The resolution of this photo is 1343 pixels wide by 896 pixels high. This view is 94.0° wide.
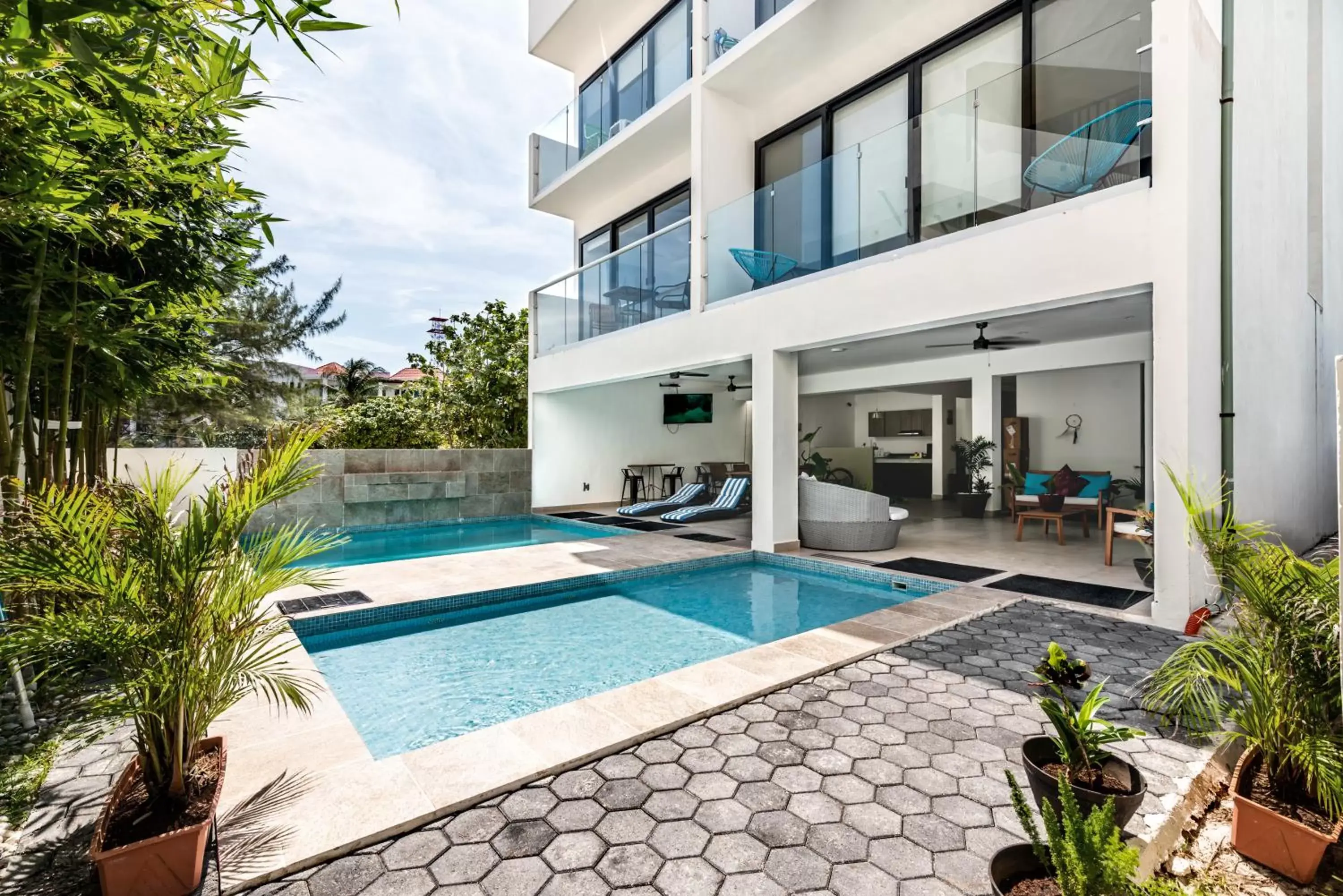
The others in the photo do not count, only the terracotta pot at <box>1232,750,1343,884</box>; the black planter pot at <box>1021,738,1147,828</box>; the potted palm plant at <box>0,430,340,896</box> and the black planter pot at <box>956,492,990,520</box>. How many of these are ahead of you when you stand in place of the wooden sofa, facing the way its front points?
3

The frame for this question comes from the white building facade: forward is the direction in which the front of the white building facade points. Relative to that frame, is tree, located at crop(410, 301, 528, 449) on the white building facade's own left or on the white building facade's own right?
on the white building facade's own right

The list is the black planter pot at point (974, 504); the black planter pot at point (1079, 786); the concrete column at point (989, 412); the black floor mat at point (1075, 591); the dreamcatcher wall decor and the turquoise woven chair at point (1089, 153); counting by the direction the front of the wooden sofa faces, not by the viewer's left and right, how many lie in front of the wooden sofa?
3

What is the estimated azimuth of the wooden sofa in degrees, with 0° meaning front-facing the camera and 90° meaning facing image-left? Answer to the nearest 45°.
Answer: approximately 0°

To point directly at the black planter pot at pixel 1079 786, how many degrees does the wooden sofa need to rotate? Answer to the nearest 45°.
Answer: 0° — it already faces it

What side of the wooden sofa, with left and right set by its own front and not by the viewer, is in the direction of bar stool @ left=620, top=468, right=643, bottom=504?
right

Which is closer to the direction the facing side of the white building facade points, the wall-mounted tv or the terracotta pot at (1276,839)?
the terracotta pot

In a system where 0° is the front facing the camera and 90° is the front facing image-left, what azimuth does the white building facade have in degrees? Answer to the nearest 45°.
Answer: approximately 45°

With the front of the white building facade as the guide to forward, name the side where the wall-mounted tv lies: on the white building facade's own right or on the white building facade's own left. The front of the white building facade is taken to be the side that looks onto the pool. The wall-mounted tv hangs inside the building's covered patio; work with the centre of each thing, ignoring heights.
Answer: on the white building facade's own right

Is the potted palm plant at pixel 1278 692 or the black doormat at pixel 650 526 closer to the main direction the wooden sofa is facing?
the potted palm plant

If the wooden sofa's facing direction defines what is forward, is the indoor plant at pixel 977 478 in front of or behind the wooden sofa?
behind
